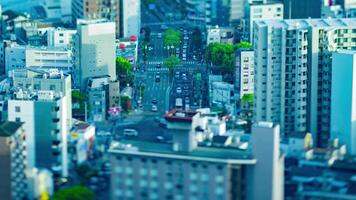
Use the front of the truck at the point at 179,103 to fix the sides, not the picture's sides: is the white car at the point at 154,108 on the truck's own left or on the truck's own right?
on the truck's own right

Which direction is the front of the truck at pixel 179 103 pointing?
toward the camera

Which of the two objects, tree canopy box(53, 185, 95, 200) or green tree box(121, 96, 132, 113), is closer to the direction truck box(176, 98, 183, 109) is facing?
the tree canopy

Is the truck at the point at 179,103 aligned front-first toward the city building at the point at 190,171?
yes

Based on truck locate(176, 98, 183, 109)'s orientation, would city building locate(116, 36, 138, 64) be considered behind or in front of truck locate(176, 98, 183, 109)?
behind

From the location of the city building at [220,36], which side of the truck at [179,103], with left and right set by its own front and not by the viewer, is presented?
back

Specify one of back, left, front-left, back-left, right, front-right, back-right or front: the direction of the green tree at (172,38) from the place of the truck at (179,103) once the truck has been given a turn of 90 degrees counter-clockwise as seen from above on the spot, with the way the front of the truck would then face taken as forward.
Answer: left

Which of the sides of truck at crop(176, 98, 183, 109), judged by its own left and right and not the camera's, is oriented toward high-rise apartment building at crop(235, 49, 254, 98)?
left

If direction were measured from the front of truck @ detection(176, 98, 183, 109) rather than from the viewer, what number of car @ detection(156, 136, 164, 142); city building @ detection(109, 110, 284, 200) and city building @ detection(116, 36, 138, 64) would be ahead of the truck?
2

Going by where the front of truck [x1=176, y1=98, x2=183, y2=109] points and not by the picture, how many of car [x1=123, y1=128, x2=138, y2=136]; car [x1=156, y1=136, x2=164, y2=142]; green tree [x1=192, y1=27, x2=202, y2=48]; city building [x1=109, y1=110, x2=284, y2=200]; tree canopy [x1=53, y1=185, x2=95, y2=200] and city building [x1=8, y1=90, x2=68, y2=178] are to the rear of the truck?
1
